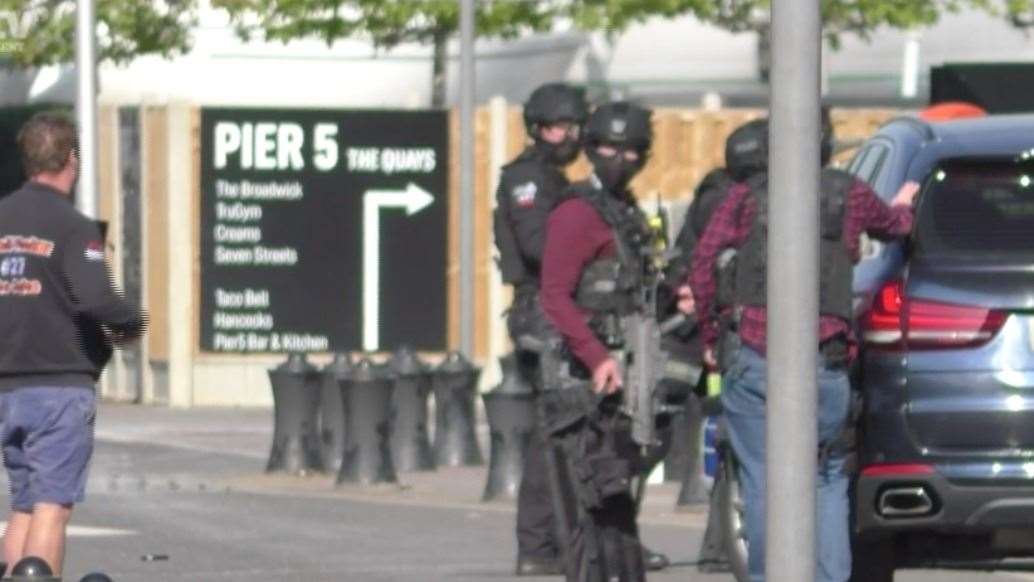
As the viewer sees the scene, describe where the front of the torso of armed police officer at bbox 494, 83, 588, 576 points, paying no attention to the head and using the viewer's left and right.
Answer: facing the viewer and to the right of the viewer

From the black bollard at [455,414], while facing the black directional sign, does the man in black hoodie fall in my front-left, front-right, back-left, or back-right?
back-left

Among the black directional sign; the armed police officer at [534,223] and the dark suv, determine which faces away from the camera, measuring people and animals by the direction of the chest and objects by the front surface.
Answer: the dark suv

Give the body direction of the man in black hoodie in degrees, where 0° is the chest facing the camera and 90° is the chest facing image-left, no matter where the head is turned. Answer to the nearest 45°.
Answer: approximately 225°

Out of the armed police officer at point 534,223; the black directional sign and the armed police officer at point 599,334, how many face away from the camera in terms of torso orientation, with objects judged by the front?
0

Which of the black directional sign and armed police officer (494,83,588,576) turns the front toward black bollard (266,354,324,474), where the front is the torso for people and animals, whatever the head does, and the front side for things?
the black directional sign

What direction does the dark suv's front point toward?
away from the camera

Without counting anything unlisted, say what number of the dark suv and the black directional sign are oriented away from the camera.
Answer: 1

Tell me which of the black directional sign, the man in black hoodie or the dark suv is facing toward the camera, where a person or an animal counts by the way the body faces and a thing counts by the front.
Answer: the black directional sign

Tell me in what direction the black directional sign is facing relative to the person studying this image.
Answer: facing the viewer
